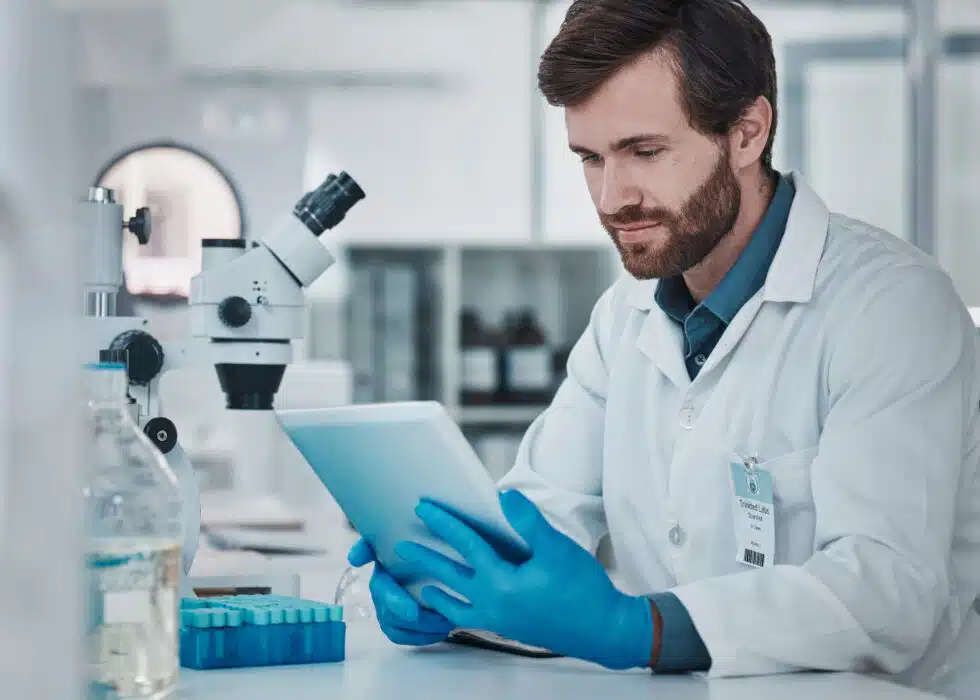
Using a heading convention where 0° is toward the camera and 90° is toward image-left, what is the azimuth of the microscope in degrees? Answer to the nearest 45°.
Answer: approximately 270°

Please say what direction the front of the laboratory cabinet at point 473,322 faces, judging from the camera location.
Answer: facing the viewer

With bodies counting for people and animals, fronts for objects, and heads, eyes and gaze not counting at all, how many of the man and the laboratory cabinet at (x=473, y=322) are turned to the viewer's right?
0

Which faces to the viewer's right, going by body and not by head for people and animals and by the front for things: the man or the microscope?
the microscope

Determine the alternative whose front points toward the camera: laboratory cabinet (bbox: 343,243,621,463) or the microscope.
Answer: the laboratory cabinet

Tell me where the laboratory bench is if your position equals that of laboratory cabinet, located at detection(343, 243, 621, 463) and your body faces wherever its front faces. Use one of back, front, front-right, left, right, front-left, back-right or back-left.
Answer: front

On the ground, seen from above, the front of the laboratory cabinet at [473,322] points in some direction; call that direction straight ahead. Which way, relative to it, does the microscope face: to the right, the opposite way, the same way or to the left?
to the left

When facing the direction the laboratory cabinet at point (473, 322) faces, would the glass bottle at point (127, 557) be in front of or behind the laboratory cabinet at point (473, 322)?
in front

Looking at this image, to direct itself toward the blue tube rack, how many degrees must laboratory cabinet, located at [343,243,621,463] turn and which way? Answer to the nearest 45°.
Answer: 0° — it already faces it

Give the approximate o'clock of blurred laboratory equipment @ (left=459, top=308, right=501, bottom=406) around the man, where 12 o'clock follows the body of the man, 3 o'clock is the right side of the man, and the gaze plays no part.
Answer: The blurred laboratory equipment is roughly at 4 o'clock from the man.

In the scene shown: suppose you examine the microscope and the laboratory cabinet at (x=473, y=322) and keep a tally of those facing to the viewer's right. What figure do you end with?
1

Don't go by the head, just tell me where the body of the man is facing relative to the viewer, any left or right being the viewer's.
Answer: facing the viewer and to the left of the viewer

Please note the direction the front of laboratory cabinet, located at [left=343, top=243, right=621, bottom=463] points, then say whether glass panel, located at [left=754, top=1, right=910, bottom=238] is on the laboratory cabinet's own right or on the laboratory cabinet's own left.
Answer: on the laboratory cabinet's own left

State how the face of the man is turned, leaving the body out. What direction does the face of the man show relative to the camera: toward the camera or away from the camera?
toward the camera

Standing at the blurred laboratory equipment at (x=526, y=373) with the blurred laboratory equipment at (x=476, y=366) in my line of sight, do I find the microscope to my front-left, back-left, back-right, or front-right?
front-left
